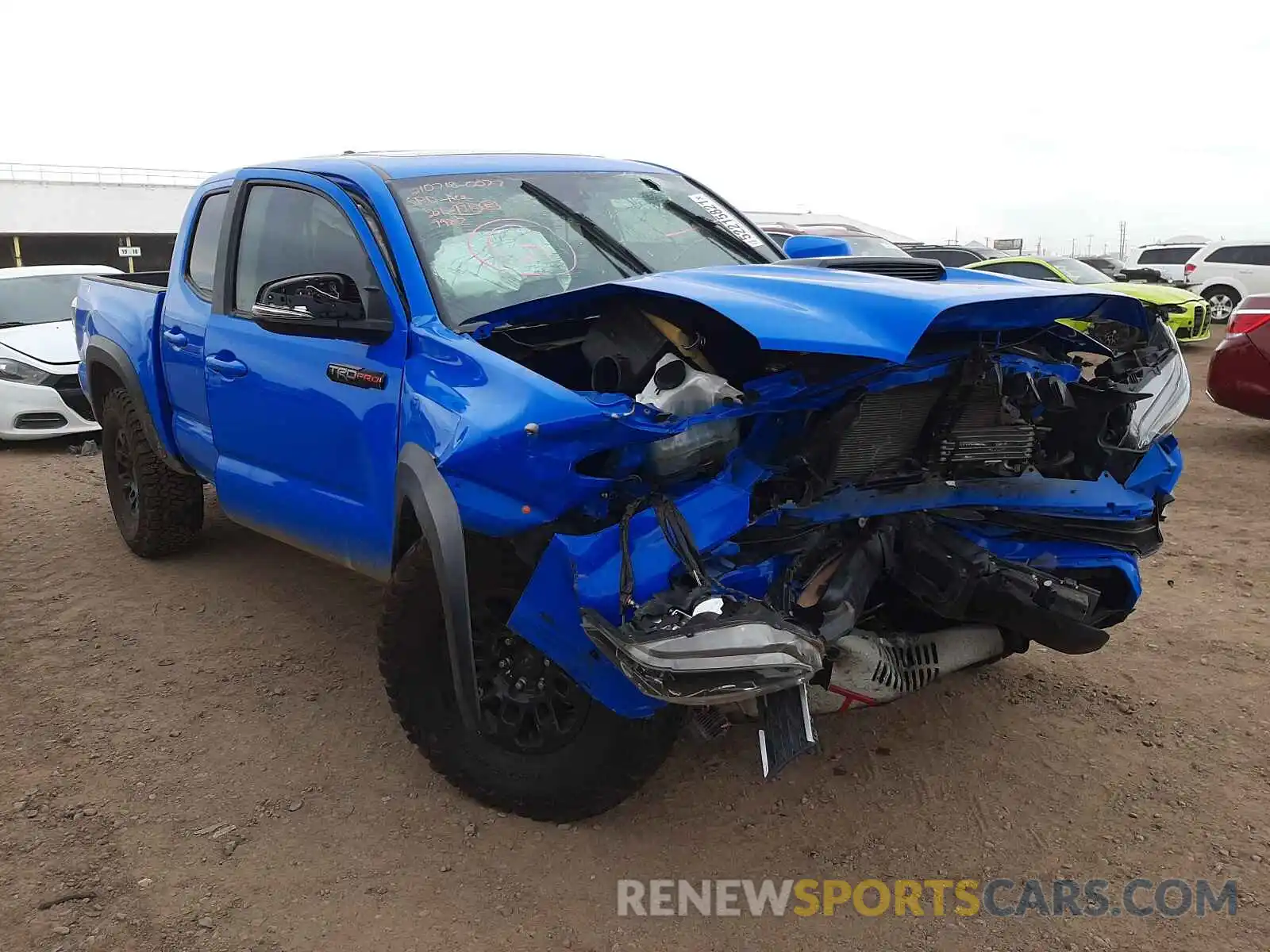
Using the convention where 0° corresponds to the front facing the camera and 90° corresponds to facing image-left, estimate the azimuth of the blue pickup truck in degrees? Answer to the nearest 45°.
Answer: approximately 315°

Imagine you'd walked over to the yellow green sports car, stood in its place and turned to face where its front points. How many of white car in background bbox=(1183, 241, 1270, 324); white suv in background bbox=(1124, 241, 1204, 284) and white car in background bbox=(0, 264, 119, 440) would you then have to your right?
1

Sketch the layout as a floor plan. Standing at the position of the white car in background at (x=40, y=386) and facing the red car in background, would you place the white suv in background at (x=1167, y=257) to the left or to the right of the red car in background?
left

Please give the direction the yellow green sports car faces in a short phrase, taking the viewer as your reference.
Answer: facing the viewer and to the right of the viewer

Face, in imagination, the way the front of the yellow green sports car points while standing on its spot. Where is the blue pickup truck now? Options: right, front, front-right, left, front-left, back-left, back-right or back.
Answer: front-right

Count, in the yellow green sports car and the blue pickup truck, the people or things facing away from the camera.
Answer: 0

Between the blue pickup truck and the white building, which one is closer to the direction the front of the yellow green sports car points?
the blue pickup truck

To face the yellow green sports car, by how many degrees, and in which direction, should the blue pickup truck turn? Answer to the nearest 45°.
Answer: approximately 90° to its left

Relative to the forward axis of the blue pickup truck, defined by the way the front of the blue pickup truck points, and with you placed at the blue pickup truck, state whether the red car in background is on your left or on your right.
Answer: on your left
